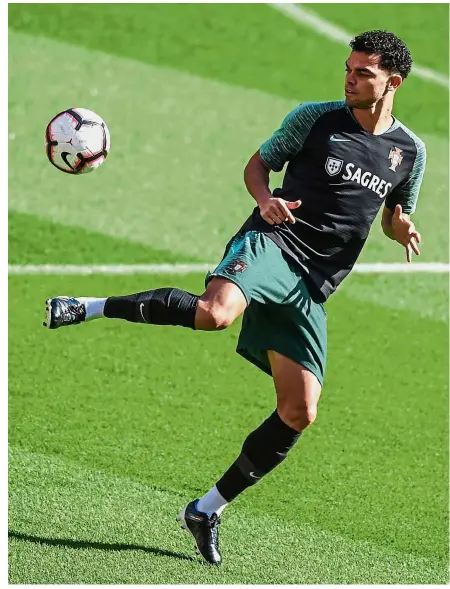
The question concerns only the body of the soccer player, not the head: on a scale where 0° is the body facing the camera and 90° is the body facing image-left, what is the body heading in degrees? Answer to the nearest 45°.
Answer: approximately 0°

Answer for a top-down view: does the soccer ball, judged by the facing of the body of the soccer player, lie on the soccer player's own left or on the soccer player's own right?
on the soccer player's own right
